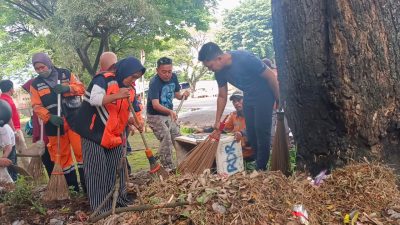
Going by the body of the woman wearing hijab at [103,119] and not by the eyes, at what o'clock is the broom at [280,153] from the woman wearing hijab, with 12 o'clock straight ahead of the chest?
The broom is roughly at 12 o'clock from the woman wearing hijab.

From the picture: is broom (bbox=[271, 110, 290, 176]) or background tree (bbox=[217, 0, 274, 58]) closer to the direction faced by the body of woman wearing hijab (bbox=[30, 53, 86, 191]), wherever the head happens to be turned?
the broom

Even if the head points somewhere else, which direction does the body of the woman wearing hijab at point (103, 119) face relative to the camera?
to the viewer's right

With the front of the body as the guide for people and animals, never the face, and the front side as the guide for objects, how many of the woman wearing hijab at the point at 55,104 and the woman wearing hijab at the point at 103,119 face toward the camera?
1

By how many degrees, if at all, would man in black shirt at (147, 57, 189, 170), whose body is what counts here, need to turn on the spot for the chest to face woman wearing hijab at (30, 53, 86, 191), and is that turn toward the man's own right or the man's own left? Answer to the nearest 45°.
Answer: approximately 90° to the man's own right

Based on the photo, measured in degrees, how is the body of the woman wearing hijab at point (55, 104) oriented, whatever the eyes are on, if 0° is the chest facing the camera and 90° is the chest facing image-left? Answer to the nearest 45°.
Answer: approximately 0°

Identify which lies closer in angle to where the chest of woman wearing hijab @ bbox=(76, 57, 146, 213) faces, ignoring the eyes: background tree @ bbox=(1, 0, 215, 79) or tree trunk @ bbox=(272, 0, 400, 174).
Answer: the tree trunk

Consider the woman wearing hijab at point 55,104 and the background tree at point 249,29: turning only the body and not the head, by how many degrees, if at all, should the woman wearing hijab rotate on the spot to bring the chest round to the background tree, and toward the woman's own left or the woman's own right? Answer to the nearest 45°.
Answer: approximately 135° to the woman's own left
